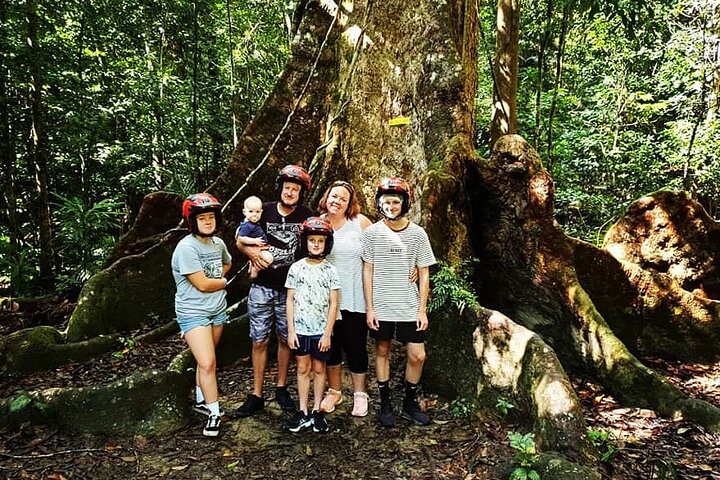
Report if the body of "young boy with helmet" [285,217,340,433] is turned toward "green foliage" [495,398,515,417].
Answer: no

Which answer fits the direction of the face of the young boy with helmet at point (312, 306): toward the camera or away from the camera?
toward the camera

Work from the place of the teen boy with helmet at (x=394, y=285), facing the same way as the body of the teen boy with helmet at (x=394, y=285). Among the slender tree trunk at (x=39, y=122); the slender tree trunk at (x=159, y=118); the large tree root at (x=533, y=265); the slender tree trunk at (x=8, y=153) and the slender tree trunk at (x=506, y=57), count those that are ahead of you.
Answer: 0

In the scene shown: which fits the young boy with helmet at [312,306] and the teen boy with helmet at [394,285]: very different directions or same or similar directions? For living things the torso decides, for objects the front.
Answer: same or similar directions

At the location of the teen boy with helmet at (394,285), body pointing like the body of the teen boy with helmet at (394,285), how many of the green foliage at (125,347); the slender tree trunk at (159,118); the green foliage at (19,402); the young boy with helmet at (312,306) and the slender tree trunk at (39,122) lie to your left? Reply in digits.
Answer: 0

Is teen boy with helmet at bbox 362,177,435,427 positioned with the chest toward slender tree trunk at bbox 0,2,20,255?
no

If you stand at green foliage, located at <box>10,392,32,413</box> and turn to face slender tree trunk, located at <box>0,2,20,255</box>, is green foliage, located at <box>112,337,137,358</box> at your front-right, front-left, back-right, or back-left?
front-right

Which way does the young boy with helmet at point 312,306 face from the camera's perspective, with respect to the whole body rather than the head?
toward the camera

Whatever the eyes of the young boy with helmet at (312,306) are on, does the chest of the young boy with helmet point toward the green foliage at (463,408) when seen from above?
no

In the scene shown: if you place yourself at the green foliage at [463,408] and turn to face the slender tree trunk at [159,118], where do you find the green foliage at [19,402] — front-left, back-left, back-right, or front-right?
front-left

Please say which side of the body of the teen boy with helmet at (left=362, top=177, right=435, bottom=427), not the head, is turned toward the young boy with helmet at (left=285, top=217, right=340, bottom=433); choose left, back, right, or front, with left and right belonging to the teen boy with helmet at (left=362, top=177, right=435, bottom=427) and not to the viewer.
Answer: right

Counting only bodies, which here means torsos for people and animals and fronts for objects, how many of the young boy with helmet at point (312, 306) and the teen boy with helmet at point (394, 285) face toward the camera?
2

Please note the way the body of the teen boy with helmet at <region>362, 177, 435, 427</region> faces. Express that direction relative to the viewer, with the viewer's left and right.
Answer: facing the viewer

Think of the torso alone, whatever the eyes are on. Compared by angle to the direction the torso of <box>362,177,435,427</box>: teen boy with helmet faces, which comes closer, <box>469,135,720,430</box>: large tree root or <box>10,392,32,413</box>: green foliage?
the green foliage

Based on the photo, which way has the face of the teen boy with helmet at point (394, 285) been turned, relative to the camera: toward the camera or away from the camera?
toward the camera
